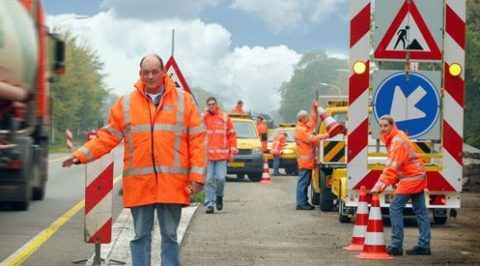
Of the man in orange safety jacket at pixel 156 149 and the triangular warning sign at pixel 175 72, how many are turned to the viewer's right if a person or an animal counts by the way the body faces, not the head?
0

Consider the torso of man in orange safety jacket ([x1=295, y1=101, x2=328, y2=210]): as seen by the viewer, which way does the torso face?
to the viewer's right

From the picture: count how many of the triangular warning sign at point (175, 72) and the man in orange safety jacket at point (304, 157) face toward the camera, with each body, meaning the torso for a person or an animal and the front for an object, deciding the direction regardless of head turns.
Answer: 1

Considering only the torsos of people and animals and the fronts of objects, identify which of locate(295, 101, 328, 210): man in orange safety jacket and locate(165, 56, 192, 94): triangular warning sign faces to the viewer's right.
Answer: the man in orange safety jacket

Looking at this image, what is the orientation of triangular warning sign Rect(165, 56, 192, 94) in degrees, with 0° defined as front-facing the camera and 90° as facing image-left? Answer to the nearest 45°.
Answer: approximately 0°

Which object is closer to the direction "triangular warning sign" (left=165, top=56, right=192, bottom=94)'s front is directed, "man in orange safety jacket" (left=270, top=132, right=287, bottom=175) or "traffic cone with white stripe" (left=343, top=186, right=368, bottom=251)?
the traffic cone with white stripe

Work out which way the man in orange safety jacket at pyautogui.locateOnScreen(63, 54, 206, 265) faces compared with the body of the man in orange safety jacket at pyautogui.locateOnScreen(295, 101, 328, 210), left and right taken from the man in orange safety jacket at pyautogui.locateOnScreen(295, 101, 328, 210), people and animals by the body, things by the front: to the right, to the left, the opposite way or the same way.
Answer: to the right

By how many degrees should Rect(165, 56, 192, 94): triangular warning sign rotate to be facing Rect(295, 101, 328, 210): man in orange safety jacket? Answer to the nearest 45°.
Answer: approximately 90° to its left

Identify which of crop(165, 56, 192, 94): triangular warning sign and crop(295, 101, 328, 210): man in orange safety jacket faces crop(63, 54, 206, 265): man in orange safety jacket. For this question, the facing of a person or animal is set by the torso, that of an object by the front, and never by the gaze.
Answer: the triangular warning sign

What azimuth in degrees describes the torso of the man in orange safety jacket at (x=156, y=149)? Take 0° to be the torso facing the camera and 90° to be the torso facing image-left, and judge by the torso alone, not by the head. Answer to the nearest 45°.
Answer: approximately 0°
